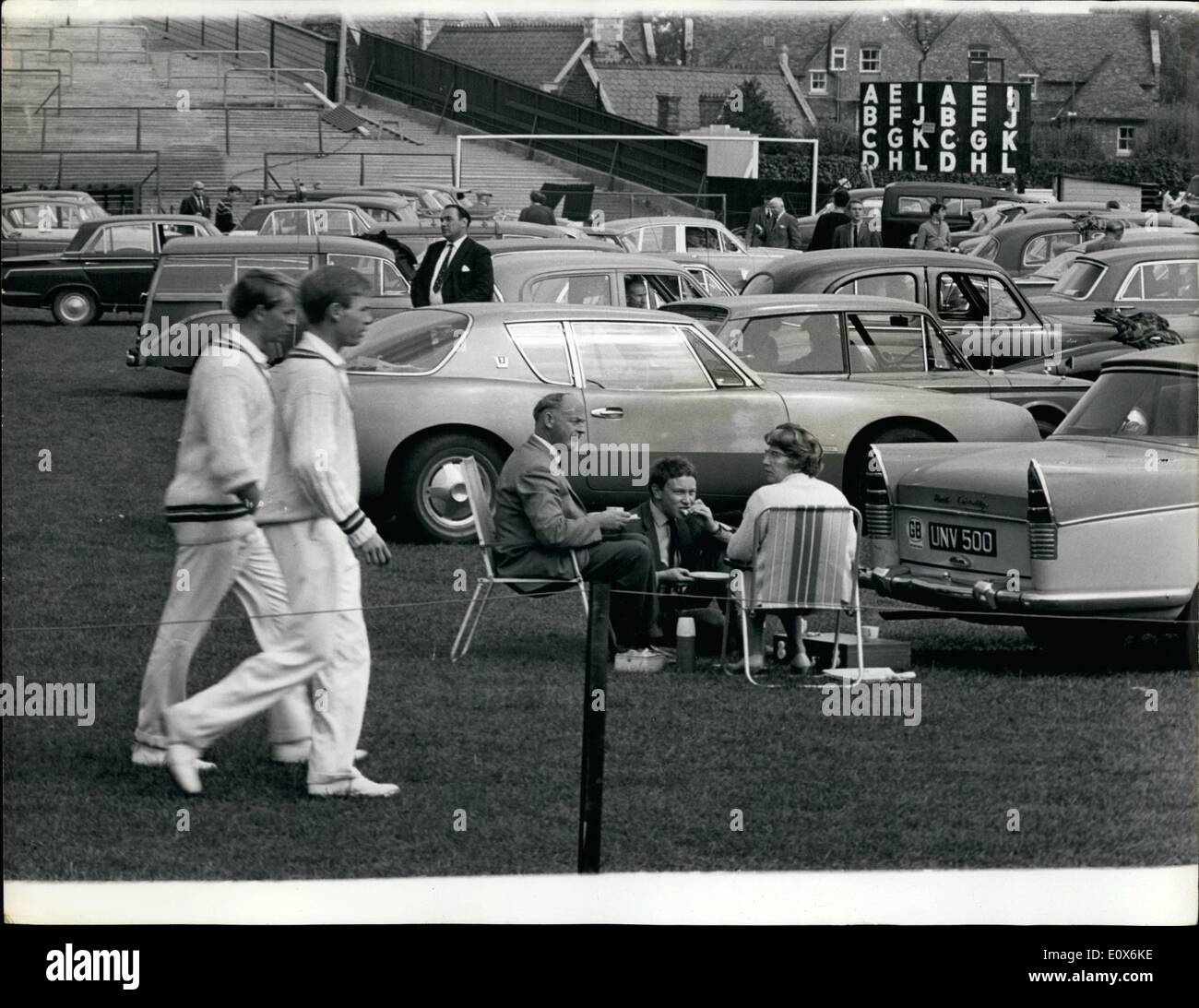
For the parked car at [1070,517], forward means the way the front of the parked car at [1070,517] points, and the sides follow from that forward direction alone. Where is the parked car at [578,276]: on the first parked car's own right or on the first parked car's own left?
on the first parked car's own left

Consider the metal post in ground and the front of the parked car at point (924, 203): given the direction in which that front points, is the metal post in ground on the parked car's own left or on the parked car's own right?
on the parked car's own right

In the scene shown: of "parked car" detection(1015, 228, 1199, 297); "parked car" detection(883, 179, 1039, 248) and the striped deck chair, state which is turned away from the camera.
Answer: the striped deck chair

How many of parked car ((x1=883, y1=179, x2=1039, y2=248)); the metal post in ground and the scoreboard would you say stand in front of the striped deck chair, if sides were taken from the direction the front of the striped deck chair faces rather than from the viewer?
2

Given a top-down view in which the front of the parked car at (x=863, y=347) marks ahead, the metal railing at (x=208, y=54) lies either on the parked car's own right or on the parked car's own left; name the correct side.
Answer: on the parked car's own left

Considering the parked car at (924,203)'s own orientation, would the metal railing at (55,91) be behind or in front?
behind
